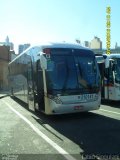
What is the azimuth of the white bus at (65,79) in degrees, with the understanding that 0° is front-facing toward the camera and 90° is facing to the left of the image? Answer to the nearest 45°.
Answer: approximately 315°

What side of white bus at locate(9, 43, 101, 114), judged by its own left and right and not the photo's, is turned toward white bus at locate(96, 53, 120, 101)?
left
